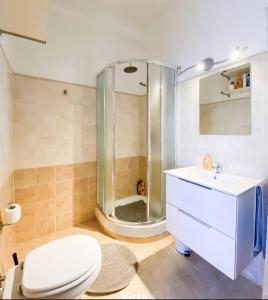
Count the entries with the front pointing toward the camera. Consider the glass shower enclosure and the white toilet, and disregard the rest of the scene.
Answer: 1

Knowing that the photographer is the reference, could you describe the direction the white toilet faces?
facing away from the viewer and to the right of the viewer

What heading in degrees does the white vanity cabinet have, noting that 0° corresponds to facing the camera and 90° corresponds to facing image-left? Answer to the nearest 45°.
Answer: approximately 45°
